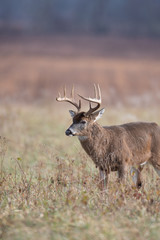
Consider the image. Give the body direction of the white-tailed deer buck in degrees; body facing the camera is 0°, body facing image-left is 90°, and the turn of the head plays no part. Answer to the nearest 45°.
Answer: approximately 45°
